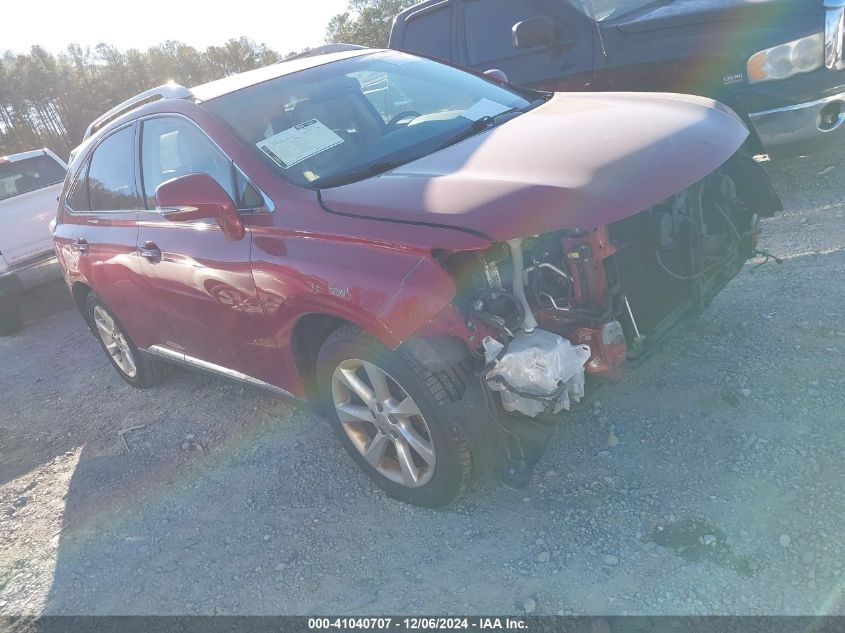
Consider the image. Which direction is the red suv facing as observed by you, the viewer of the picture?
facing the viewer and to the right of the viewer

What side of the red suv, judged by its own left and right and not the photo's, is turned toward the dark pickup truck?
left

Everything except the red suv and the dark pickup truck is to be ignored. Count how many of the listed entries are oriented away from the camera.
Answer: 0

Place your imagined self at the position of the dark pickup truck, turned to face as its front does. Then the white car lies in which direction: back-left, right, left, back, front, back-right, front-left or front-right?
back-right

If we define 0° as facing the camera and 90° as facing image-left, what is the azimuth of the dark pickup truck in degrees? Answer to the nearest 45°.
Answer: approximately 315°

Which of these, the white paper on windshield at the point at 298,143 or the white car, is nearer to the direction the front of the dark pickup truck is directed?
the white paper on windshield

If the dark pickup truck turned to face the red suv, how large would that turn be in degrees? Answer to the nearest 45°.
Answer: approximately 90° to its right

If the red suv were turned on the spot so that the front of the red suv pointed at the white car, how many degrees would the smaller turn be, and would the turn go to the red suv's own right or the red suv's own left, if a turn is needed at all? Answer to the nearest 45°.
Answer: approximately 180°
